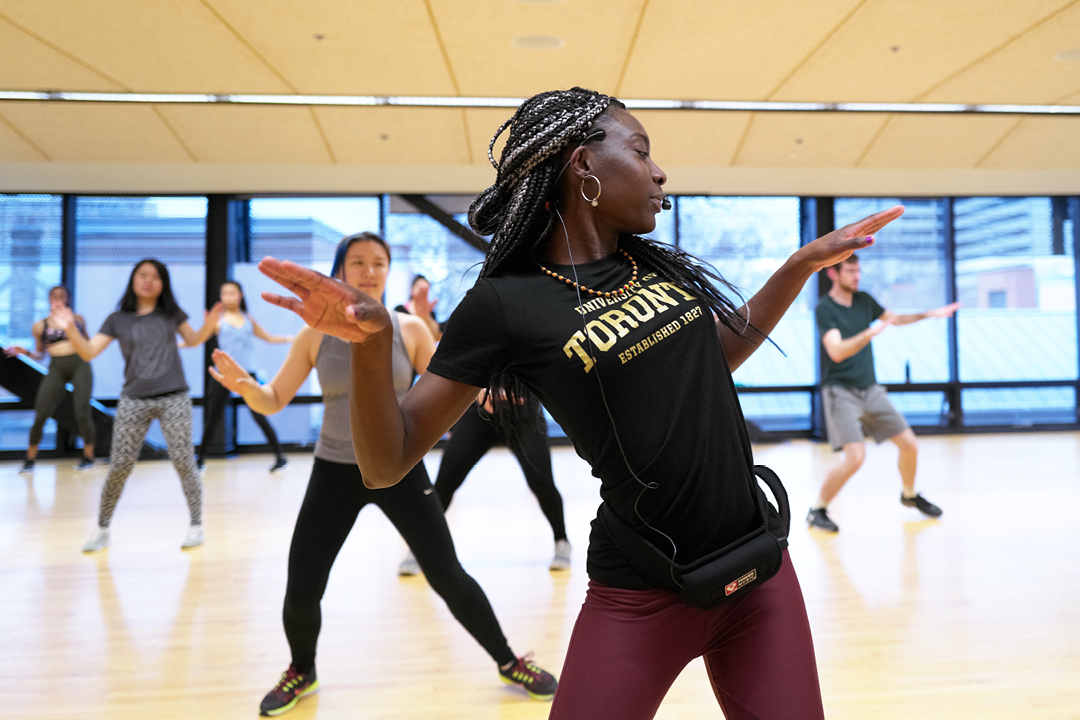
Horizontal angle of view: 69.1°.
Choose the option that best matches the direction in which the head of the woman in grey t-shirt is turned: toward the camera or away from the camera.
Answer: toward the camera

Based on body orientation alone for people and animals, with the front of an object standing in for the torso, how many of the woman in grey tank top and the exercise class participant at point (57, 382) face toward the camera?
2

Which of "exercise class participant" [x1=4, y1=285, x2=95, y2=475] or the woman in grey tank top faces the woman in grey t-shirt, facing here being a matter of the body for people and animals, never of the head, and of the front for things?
the exercise class participant

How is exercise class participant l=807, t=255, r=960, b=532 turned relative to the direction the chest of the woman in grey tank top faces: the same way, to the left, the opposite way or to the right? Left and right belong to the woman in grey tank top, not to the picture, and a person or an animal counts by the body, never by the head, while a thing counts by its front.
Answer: the same way

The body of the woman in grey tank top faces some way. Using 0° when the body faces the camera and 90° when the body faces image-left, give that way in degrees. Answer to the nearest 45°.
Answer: approximately 0°

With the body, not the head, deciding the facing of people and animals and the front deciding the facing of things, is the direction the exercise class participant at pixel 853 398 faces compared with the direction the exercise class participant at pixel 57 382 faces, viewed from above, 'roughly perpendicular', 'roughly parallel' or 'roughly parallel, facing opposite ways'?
roughly parallel

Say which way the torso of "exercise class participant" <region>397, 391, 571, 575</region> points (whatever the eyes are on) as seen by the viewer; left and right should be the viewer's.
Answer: facing the viewer

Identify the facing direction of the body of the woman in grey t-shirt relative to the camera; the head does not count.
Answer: toward the camera

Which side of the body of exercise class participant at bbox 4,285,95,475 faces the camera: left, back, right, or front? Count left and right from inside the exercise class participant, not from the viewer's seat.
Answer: front

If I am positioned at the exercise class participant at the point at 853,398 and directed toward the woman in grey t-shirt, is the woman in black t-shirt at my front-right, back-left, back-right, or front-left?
front-left

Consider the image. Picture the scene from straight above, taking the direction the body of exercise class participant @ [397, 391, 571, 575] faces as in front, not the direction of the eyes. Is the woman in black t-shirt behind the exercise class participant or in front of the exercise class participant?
in front

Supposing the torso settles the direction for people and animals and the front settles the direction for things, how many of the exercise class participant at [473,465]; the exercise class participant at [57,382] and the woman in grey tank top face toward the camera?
3

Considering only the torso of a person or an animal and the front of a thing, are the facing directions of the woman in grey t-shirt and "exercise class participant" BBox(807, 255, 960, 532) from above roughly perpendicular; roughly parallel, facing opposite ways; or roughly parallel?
roughly parallel

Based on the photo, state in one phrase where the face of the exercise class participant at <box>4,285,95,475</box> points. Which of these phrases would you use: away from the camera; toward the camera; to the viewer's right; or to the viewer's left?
toward the camera

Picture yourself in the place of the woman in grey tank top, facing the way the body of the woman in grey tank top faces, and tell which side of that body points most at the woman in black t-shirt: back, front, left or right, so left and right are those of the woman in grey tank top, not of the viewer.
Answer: front

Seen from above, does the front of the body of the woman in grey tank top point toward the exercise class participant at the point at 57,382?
no

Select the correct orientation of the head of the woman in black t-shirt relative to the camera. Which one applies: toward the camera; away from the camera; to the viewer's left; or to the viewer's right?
to the viewer's right
